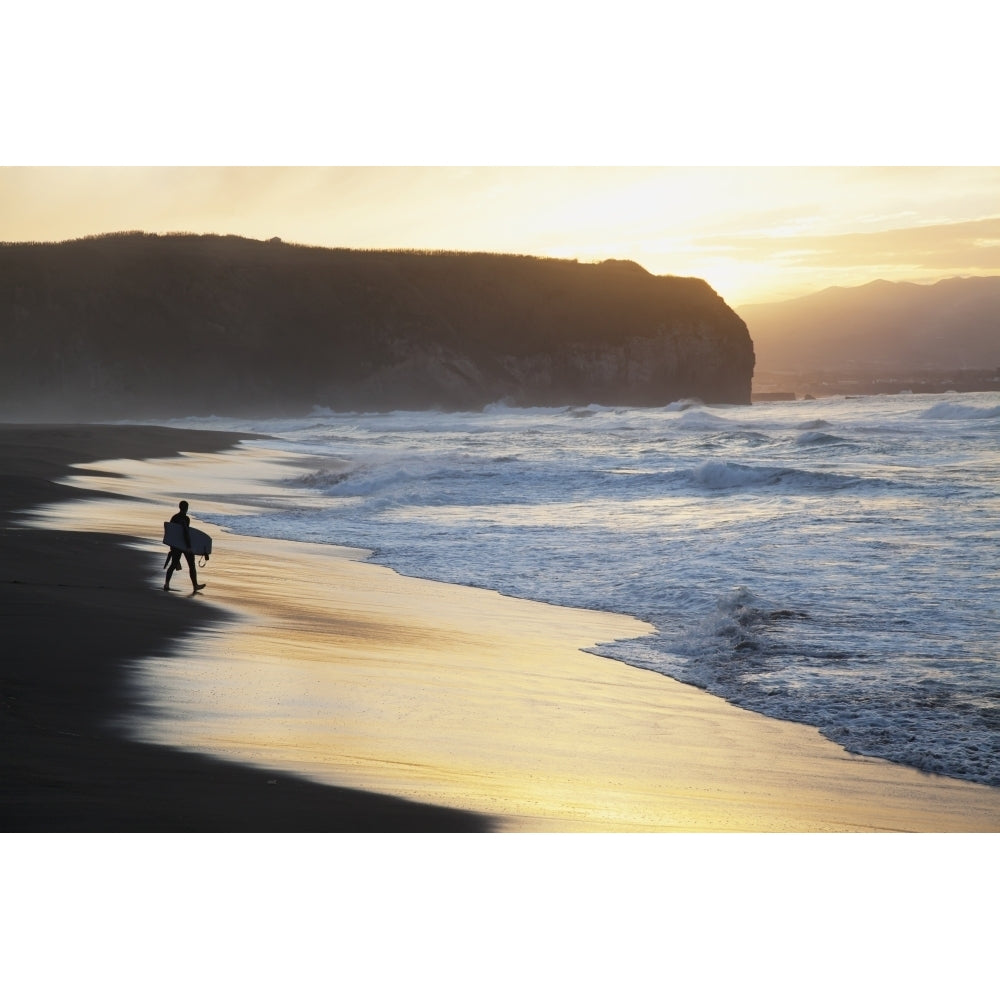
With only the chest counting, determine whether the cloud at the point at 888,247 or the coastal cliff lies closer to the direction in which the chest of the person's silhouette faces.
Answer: the cloud

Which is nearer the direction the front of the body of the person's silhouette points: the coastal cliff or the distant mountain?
the distant mountain

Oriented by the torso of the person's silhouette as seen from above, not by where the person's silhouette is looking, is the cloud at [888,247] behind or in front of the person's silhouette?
in front

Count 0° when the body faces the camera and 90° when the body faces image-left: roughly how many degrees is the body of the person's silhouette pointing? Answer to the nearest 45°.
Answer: approximately 270°

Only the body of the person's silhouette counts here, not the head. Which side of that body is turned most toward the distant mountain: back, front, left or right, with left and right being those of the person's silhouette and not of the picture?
front

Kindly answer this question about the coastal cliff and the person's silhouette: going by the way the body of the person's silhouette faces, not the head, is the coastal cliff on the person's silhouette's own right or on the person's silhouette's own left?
on the person's silhouette's own left
